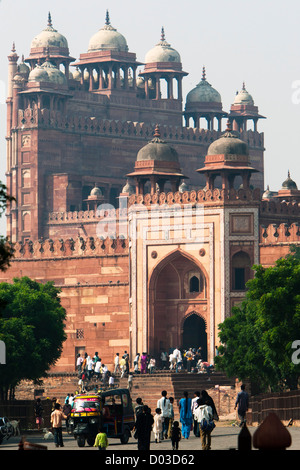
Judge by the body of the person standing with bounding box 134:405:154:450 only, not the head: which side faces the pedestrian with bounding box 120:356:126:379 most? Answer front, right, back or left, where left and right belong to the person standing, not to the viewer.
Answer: front

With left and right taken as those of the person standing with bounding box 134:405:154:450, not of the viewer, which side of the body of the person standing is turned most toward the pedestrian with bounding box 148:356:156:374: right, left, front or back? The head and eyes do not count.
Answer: front

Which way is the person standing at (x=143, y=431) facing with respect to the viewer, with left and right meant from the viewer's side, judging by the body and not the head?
facing away from the viewer

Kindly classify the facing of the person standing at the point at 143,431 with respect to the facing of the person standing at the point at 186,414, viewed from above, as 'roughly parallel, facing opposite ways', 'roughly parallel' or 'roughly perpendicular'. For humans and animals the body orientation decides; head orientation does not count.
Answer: roughly parallel

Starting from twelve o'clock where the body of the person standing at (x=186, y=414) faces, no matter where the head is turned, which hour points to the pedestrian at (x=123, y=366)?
The pedestrian is roughly at 12 o'clock from the person standing.

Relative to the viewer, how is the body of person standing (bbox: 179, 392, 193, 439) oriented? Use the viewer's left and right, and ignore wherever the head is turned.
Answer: facing away from the viewer

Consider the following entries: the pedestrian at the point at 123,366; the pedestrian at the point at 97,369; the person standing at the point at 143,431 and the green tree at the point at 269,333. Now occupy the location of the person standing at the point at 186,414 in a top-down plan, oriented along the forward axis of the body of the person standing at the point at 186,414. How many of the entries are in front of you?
3

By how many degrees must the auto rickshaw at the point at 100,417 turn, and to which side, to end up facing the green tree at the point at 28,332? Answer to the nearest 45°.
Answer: approximately 135° to its right

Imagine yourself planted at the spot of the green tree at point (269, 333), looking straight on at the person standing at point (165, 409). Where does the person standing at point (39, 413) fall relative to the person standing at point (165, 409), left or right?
right

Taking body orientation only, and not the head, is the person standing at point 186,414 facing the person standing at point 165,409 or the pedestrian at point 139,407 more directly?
the person standing

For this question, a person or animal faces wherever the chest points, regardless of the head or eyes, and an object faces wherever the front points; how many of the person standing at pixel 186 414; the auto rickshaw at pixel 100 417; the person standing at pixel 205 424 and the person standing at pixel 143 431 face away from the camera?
3

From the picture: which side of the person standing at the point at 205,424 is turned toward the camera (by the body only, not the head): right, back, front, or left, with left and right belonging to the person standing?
back

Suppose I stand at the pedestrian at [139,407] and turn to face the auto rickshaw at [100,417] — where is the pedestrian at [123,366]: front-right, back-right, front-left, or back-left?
front-right

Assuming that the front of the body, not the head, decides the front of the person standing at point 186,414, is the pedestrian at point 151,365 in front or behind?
in front

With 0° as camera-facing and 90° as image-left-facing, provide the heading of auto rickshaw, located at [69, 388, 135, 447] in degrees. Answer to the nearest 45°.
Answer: approximately 45°

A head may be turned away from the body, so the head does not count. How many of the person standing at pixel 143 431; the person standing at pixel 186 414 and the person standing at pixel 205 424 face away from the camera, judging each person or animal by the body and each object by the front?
3

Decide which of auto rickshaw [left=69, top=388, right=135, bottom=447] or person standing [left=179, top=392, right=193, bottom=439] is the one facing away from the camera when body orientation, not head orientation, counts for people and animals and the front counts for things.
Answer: the person standing

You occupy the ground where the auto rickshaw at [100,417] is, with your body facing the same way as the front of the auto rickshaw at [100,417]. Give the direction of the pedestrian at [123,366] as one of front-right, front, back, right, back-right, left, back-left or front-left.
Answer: back-right
